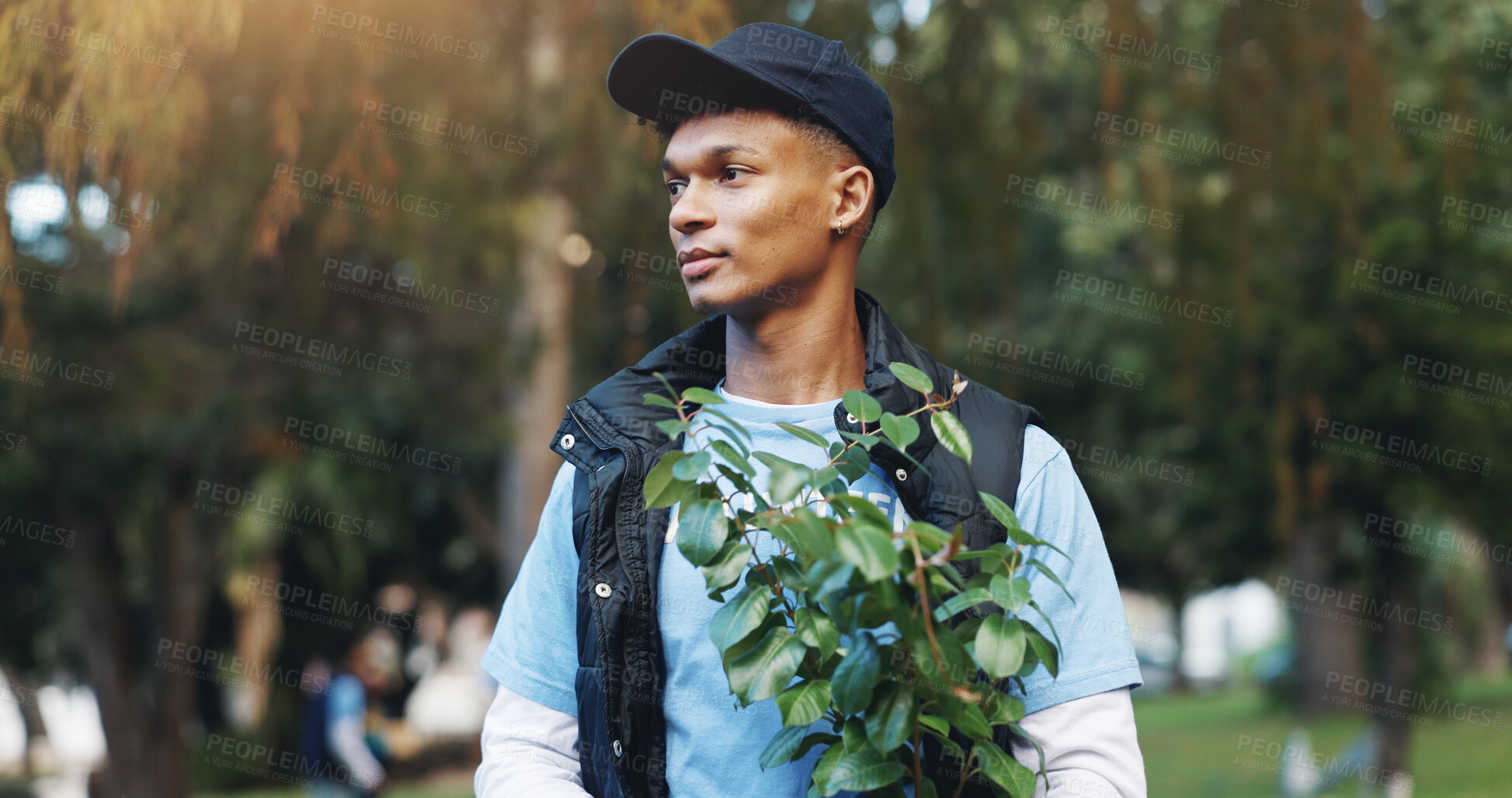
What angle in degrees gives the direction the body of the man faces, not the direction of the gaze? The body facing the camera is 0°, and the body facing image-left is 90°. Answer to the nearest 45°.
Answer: approximately 0°

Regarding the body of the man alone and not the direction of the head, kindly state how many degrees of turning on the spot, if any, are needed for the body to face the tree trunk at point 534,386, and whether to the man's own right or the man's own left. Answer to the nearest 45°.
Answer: approximately 180°

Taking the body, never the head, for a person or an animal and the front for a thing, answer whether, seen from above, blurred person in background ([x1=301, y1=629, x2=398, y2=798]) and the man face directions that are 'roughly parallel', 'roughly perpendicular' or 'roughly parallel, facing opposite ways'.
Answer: roughly perpendicular

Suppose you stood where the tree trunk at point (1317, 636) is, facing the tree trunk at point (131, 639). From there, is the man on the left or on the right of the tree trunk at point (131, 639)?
left

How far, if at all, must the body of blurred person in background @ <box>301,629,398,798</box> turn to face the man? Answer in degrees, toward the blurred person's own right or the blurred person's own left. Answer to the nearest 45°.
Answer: approximately 90° to the blurred person's own right

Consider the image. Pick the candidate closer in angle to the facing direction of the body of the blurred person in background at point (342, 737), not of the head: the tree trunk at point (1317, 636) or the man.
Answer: the tree trunk

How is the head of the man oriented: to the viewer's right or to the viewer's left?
to the viewer's left

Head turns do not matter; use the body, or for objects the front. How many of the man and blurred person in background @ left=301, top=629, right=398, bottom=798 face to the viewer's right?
1

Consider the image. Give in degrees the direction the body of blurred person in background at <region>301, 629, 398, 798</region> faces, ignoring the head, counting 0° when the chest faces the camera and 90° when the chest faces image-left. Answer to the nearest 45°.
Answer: approximately 270°

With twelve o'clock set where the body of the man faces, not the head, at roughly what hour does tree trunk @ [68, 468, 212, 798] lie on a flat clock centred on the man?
The tree trunk is roughly at 5 o'clock from the man.
